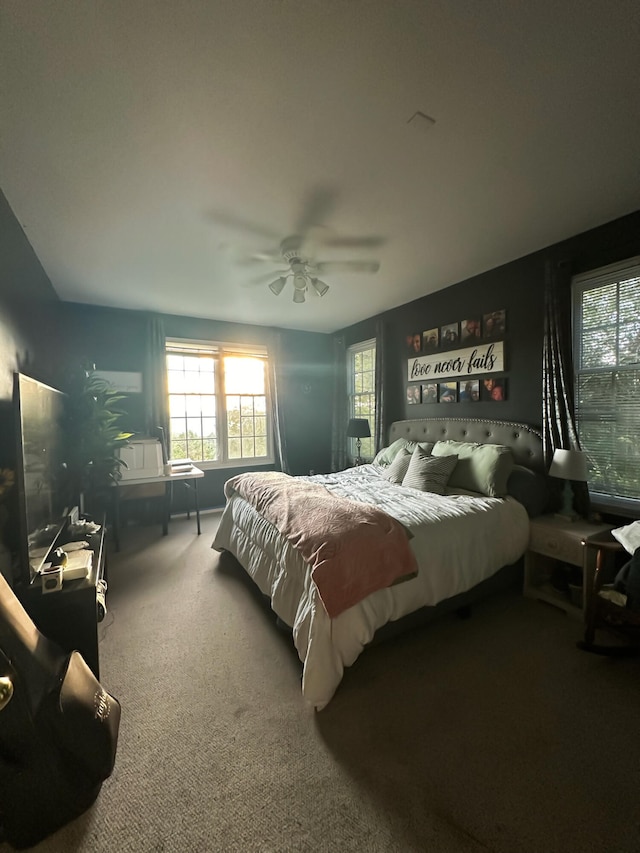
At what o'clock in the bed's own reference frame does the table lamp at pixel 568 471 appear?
The table lamp is roughly at 7 o'clock from the bed.

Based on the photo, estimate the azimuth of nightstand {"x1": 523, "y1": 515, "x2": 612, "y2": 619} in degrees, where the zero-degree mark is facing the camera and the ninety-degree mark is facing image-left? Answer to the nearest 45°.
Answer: approximately 45°

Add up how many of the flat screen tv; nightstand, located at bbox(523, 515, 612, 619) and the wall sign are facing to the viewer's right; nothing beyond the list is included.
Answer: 1

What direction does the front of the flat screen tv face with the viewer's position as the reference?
facing to the right of the viewer

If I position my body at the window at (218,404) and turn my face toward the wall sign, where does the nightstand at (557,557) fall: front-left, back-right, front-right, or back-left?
front-right

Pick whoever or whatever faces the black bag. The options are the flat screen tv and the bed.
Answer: the bed

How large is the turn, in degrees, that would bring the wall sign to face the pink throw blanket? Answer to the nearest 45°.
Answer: approximately 45° to its left

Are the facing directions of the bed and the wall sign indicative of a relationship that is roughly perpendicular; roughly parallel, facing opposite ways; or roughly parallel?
roughly parallel

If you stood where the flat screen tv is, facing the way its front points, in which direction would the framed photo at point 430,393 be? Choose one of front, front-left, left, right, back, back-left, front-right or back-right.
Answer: front

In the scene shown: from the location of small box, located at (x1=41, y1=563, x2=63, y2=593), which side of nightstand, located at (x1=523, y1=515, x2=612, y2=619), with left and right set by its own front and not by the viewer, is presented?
front

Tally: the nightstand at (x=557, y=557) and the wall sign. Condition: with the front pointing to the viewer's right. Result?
0

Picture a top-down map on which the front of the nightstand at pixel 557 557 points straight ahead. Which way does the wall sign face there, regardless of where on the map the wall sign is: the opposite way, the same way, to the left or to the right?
the same way

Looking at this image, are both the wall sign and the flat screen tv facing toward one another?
yes

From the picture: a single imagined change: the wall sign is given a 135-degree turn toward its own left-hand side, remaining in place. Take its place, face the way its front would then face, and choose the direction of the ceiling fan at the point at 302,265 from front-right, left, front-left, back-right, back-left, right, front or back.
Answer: back-right

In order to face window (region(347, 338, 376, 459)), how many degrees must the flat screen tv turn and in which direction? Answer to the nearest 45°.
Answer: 0° — it already faces it

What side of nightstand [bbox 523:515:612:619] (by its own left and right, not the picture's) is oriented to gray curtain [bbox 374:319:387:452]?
right

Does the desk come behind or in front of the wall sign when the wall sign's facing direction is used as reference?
in front

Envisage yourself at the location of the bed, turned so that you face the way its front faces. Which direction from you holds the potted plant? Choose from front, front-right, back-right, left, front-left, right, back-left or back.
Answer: front-right

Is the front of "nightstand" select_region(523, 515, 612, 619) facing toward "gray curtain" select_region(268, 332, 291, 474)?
no
